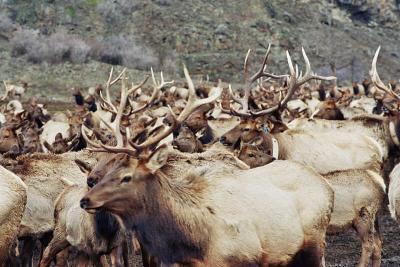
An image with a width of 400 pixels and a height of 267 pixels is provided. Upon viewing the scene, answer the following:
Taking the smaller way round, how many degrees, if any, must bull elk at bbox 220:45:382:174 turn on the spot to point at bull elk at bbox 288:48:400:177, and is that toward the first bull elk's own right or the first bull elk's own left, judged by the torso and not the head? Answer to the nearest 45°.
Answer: approximately 135° to the first bull elk's own right

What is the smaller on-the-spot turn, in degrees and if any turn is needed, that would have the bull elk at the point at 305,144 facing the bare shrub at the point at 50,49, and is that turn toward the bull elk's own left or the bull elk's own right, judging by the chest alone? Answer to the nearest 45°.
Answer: approximately 45° to the bull elk's own right

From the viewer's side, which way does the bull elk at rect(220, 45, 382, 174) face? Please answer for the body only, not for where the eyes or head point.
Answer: to the viewer's left
